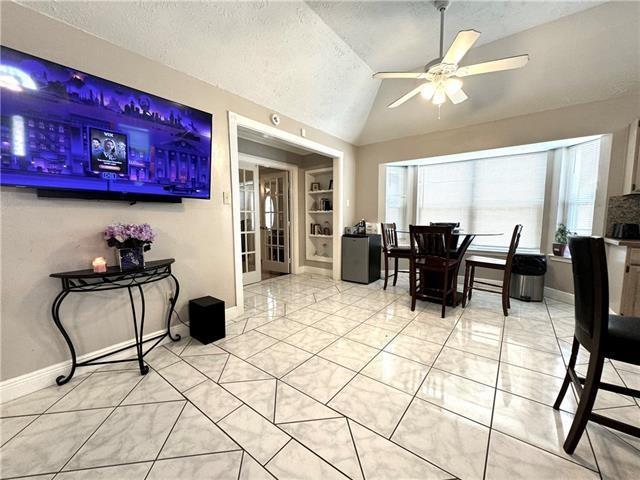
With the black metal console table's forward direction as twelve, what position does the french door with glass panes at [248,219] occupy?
The french door with glass panes is roughly at 9 o'clock from the black metal console table.

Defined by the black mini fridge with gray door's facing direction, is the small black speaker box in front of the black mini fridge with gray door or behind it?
in front

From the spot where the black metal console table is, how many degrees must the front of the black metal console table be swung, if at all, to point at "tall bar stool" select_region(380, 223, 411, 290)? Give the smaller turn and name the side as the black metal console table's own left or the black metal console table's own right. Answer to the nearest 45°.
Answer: approximately 45° to the black metal console table's own left

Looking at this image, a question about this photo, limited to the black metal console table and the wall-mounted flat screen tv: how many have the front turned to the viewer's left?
0

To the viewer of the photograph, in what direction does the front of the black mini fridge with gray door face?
facing the viewer and to the left of the viewer

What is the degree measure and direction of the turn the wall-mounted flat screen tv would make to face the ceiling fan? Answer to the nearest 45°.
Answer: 0° — it already faces it

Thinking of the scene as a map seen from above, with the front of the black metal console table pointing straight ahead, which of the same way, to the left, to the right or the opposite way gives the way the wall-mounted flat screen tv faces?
the same way

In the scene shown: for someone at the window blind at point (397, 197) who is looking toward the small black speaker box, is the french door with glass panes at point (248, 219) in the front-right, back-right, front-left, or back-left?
front-right

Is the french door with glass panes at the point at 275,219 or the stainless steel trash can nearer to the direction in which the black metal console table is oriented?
the stainless steel trash can

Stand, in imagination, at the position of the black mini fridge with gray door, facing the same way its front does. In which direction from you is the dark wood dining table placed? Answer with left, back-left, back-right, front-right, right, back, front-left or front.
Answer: left

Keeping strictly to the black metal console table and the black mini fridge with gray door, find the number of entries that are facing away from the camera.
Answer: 0

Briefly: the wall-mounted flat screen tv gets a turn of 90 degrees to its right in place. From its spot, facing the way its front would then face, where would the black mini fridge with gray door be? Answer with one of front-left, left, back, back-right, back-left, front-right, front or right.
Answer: back-left

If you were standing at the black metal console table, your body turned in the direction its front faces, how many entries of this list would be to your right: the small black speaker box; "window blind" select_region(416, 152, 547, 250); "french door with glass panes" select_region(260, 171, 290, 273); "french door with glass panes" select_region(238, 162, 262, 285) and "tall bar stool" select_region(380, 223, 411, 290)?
0

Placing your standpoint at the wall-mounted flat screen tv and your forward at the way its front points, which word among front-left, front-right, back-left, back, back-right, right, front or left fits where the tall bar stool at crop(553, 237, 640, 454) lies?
front

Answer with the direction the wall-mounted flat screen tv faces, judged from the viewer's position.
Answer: facing the viewer and to the right of the viewer

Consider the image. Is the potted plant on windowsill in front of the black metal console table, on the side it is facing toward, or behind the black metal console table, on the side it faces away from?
in front
